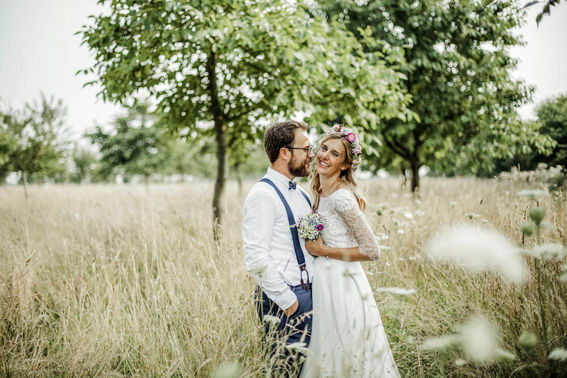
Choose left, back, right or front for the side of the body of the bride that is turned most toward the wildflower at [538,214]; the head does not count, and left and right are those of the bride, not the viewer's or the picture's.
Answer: left

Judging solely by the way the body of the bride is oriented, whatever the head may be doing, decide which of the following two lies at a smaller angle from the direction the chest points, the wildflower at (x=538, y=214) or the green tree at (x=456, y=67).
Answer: the wildflower

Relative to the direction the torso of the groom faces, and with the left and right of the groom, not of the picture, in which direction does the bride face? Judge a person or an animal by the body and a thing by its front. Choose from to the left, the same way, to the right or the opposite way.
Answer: to the right

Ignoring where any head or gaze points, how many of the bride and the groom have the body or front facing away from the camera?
0

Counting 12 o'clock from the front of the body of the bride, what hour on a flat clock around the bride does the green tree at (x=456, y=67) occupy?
The green tree is roughly at 5 o'clock from the bride.

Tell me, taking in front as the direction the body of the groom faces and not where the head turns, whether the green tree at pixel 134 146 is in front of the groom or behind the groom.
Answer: behind

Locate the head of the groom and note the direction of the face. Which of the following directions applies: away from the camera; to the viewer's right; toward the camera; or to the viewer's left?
to the viewer's right

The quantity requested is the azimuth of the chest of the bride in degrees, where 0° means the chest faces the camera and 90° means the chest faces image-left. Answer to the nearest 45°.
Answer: approximately 45°

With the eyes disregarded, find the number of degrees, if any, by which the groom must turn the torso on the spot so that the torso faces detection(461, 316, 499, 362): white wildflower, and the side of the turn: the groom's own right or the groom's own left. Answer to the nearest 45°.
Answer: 0° — they already face it

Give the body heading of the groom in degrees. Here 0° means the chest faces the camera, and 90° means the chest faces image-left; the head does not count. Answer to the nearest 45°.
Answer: approximately 315°
